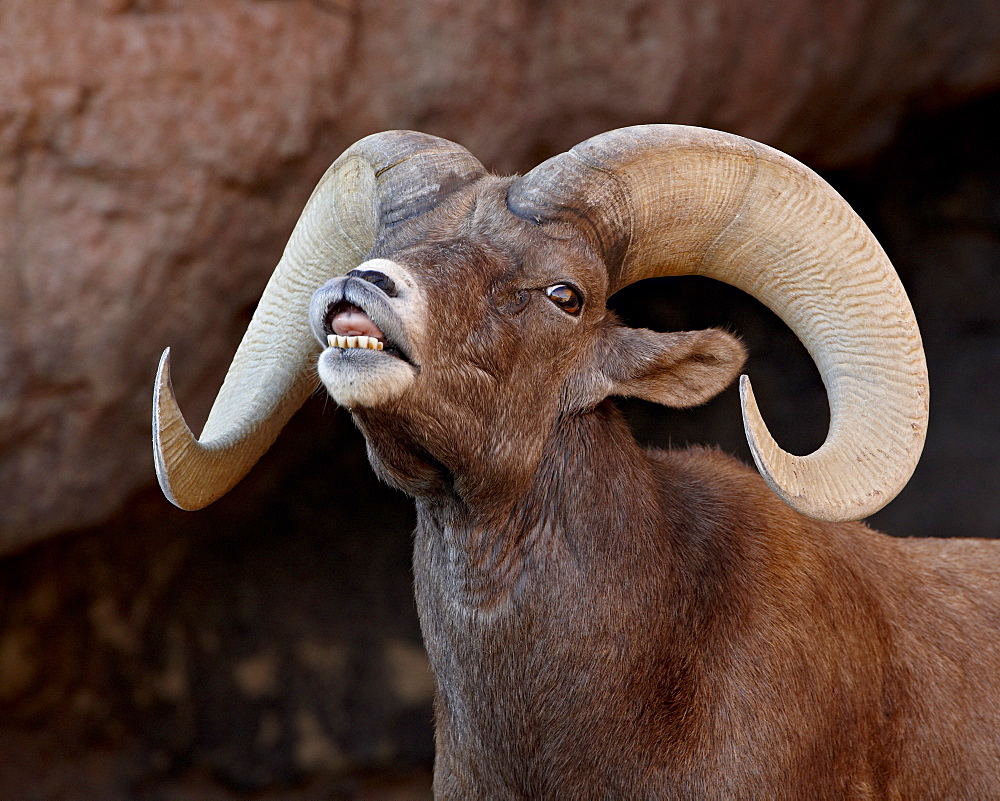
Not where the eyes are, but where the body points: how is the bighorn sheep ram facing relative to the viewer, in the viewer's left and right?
facing the viewer and to the left of the viewer
